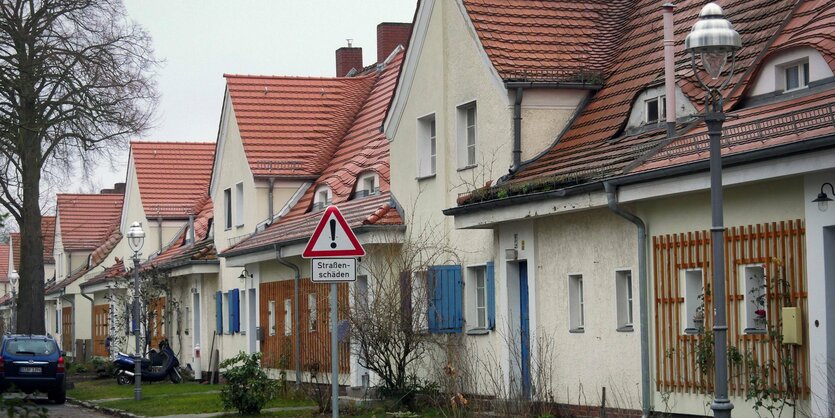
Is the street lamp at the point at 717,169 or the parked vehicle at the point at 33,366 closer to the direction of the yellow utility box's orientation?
the street lamp

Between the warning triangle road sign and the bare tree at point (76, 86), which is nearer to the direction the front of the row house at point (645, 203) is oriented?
the warning triangle road sign

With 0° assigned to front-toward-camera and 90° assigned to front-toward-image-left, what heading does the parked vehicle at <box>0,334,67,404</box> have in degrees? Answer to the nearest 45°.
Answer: approximately 180°

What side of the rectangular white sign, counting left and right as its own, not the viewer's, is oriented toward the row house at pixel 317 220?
back

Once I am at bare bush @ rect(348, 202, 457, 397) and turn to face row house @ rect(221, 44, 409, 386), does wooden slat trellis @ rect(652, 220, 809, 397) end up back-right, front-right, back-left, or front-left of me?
back-right

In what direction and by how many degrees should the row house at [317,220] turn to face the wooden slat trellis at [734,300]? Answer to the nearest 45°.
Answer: approximately 45° to its left

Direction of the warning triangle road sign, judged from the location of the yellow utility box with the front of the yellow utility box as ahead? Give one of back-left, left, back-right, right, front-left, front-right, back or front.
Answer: front-right

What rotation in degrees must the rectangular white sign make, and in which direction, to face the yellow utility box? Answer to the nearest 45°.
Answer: approximately 90° to its left

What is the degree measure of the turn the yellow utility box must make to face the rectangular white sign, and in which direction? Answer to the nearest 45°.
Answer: approximately 45° to its right

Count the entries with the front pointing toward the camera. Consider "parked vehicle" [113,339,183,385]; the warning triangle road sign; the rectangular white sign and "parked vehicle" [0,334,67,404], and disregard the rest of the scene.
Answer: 2
